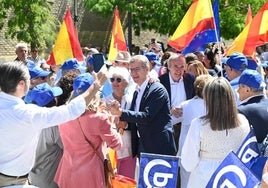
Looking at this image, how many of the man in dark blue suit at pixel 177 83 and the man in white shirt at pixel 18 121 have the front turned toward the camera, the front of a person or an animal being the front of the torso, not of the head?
1

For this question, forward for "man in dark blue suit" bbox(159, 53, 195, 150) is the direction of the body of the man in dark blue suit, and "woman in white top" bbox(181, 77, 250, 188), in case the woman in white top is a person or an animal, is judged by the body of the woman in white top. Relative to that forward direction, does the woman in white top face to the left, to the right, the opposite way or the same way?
the opposite way

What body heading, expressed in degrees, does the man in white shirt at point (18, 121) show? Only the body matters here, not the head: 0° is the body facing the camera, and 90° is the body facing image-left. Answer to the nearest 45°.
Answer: approximately 225°

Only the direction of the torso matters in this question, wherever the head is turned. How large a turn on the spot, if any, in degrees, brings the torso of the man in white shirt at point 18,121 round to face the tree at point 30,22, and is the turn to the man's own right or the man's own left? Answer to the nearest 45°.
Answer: approximately 45° to the man's own left

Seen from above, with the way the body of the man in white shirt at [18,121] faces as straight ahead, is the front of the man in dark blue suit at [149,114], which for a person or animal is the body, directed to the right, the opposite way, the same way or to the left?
the opposite way

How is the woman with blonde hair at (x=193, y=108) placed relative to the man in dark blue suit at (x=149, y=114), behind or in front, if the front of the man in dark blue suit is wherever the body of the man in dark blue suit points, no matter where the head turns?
behind

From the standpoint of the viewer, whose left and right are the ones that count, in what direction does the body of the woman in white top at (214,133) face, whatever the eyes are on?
facing away from the viewer

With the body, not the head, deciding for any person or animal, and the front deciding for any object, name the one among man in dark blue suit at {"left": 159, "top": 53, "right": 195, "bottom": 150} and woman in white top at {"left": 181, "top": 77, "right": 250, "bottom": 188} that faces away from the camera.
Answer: the woman in white top
